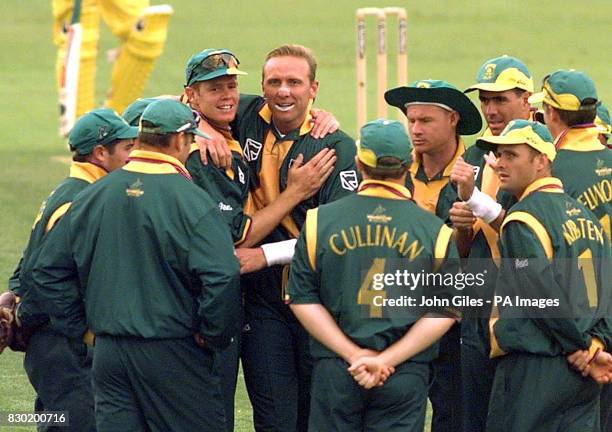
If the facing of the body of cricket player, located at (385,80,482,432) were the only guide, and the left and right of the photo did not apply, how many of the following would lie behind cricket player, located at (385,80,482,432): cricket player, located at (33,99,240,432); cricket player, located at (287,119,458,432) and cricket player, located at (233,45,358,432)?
0

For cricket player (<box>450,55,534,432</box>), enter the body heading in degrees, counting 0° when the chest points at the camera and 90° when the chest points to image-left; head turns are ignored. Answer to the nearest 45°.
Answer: approximately 45°

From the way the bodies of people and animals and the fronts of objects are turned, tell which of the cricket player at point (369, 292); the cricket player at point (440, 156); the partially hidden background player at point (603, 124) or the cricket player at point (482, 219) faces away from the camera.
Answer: the cricket player at point (369, 292)

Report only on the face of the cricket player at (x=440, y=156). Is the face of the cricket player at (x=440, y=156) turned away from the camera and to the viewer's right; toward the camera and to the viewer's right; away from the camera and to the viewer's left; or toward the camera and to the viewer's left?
toward the camera and to the viewer's left

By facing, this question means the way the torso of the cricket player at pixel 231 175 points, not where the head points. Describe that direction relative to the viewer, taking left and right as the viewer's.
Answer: facing the viewer and to the right of the viewer

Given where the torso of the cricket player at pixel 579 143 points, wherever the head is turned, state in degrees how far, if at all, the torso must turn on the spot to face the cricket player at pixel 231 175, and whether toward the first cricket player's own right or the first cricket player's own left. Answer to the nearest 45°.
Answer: approximately 45° to the first cricket player's own left

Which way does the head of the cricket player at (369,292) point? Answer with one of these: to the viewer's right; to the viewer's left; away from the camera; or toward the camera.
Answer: away from the camera

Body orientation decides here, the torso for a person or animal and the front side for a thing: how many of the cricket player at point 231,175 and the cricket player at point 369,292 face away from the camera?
1

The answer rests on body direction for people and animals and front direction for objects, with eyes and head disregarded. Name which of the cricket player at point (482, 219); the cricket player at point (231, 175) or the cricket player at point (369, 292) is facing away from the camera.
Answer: the cricket player at point (369, 292)

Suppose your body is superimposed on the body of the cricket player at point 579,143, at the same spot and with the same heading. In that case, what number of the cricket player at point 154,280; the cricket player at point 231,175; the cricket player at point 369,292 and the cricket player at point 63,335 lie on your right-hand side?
0

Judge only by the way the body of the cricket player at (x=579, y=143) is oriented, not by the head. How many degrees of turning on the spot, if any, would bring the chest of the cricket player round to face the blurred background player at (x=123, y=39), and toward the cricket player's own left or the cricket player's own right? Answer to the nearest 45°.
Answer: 0° — they already face them

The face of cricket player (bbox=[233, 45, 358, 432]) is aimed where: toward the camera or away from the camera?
toward the camera

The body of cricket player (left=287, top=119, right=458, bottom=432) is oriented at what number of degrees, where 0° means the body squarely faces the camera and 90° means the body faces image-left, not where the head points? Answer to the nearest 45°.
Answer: approximately 180°

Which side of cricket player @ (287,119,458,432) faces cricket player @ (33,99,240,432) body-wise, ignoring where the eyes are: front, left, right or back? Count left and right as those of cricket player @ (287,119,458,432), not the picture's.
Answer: left
